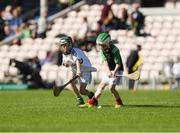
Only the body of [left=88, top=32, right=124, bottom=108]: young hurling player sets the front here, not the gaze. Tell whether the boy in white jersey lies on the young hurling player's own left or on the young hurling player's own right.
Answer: on the young hurling player's own right

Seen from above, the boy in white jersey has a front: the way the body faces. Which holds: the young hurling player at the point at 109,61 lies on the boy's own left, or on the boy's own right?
on the boy's own left

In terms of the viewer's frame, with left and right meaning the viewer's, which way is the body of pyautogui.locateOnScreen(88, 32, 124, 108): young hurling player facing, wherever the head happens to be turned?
facing the viewer and to the left of the viewer
